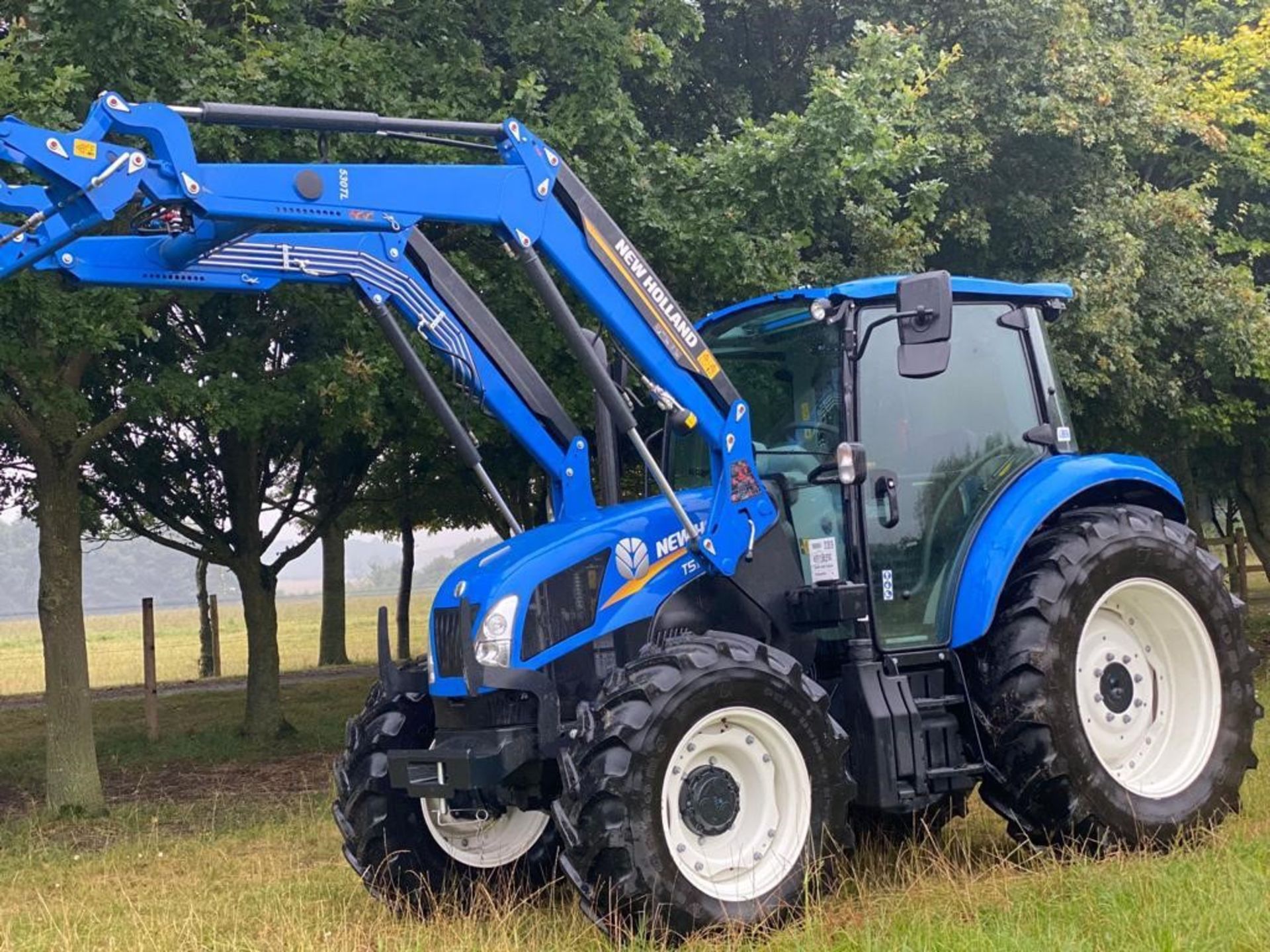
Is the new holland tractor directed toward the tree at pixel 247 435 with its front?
no

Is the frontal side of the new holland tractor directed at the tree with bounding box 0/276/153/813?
no

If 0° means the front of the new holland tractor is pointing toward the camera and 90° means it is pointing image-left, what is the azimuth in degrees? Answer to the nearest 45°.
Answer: approximately 45°

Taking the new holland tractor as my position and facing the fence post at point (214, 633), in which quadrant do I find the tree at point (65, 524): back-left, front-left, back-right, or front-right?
front-left

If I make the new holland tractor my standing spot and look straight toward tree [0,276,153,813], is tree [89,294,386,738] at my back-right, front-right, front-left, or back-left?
front-right

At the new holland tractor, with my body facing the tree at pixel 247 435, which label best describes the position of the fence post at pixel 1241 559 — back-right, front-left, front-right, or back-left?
front-right

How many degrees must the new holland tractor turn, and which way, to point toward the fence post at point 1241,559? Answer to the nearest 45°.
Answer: approximately 180°

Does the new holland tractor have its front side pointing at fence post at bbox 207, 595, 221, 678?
no
